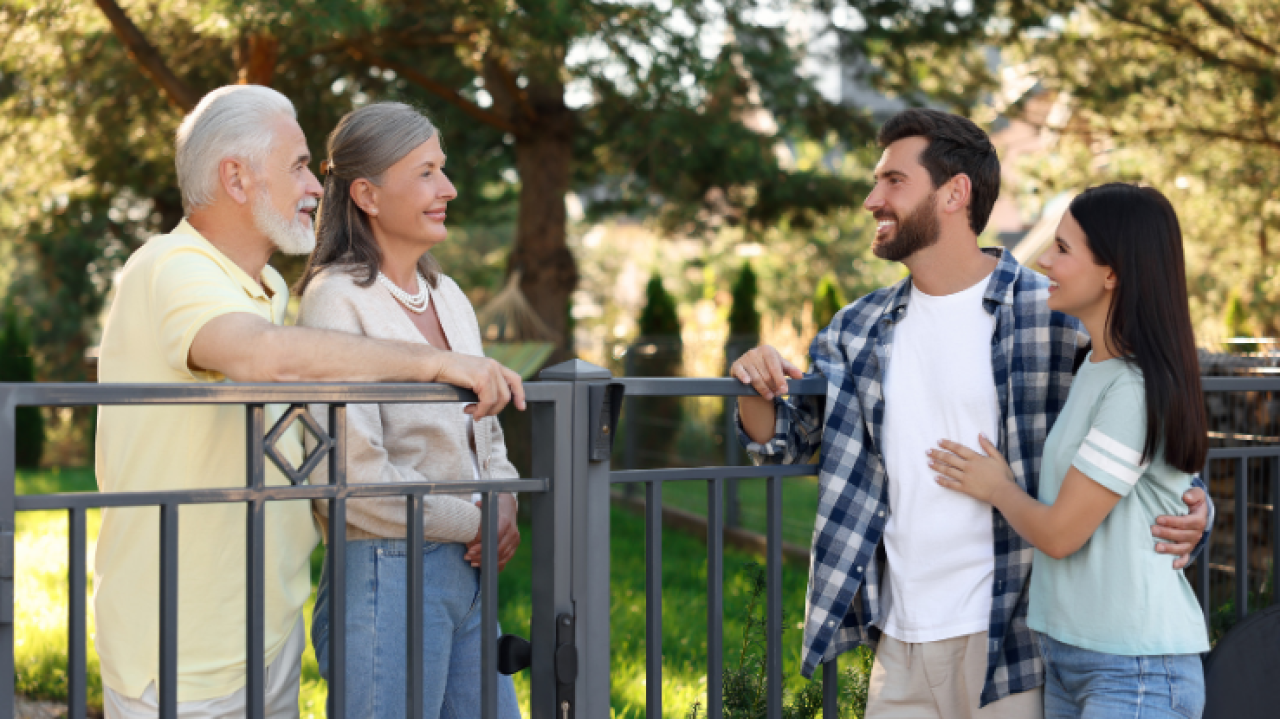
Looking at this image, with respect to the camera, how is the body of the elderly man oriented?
to the viewer's right

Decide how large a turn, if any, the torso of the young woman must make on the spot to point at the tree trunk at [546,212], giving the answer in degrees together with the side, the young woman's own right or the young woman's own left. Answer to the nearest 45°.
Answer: approximately 45° to the young woman's own right

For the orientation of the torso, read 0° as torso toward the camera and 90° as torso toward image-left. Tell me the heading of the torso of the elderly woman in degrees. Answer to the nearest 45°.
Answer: approximately 315°

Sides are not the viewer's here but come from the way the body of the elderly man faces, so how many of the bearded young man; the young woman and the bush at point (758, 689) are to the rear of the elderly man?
0

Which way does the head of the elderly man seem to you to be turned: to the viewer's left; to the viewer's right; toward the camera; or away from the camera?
to the viewer's right

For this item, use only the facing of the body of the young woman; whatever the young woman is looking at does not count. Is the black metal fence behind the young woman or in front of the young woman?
in front

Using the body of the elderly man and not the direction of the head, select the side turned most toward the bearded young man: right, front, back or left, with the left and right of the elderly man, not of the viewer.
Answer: front

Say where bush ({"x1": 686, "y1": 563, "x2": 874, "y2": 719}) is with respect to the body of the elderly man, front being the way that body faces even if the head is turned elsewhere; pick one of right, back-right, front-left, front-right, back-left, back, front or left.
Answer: front-left

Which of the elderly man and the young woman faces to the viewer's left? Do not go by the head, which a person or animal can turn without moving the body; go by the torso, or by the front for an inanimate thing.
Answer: the young woman

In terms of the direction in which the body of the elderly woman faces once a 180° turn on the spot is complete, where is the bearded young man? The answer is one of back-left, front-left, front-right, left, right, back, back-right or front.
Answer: back-right

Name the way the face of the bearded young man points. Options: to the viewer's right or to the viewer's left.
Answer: to the viewer's left

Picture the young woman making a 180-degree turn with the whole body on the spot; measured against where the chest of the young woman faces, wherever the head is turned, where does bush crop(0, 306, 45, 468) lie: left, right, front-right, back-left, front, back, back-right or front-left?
back-left

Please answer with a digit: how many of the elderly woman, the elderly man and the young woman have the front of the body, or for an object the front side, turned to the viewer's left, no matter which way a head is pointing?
1

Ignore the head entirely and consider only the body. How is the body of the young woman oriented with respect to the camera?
to the viewer's left

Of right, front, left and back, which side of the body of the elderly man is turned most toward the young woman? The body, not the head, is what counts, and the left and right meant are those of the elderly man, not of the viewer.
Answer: front

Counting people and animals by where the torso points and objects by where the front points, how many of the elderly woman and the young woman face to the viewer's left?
1

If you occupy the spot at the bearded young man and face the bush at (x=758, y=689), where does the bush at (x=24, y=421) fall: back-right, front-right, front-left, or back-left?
front-left

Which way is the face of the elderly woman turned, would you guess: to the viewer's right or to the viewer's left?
to the viewer's right

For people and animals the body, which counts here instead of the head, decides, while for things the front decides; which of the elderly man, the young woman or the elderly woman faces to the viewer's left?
the young woman
